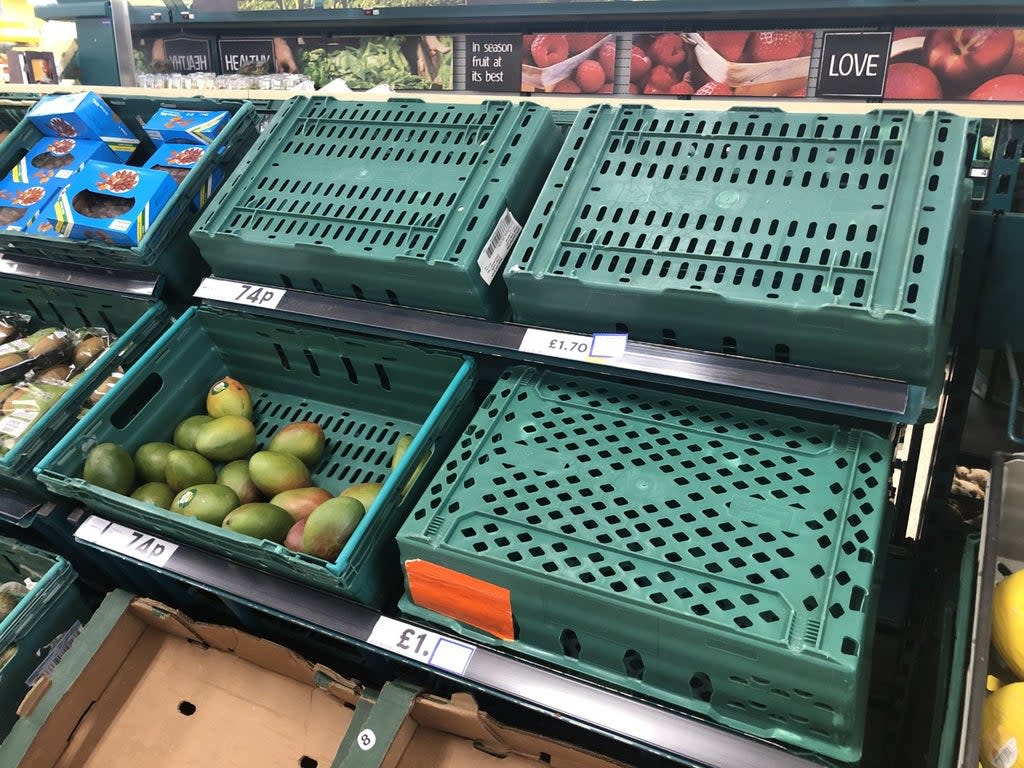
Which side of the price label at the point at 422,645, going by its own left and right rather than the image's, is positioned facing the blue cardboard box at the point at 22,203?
right

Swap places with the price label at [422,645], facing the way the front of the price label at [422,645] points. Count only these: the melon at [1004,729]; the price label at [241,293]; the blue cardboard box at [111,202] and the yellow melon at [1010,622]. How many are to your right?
2

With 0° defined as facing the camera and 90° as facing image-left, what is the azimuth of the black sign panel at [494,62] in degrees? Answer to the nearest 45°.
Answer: approximately 0°
